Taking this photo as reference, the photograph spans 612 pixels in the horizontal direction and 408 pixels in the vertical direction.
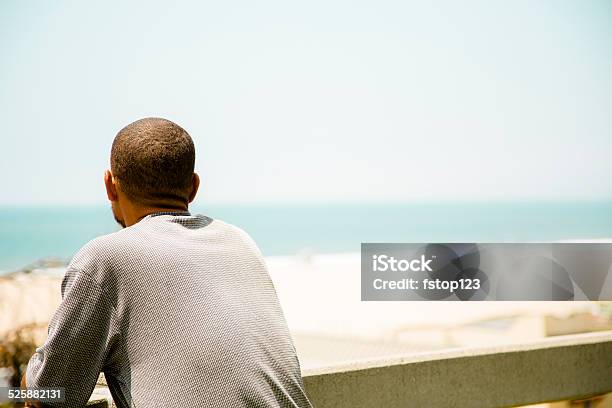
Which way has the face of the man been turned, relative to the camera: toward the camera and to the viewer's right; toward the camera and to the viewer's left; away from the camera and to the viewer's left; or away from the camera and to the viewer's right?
away from the camera and to the viewer's left

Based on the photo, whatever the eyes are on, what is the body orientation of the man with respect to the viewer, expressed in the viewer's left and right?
facing away from the viewer and to the left of the viewer
